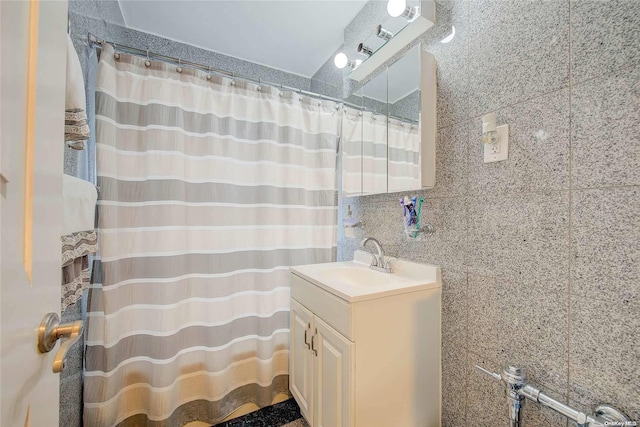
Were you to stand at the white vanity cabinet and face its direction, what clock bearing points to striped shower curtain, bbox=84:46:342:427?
The striped shower curtain is roughly at 2 o'clock from the white vanity cabinet.

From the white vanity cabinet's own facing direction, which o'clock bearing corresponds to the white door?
The white door is roughly at 12 o'clock from the white vanity cabinet.

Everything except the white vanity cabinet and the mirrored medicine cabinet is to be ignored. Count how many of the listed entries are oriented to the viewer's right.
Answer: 0

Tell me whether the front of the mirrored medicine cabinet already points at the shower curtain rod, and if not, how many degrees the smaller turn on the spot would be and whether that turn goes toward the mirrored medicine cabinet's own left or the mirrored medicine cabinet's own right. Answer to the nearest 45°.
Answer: approximately 45° to the mirrored medicine cabinet's own right

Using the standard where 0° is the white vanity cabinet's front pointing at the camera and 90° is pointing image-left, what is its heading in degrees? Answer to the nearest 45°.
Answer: approximately 45°

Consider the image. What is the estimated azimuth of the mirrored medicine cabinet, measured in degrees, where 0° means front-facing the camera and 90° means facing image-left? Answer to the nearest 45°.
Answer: approximately 45°

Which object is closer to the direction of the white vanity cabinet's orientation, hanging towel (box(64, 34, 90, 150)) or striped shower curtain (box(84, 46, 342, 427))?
the hanging towel

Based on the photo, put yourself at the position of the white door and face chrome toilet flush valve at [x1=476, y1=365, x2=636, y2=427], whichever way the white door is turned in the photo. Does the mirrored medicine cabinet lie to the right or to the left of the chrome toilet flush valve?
left

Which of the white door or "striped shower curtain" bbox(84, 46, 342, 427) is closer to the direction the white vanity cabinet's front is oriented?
the white door
